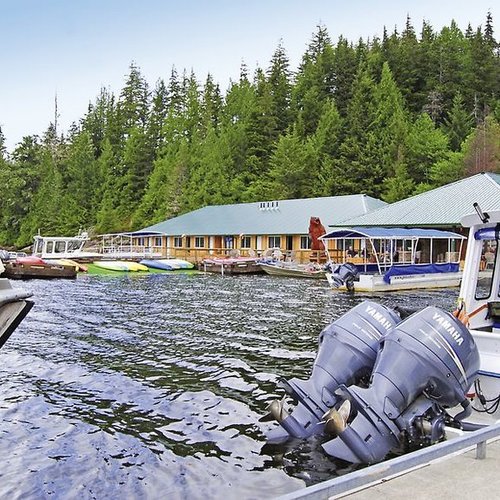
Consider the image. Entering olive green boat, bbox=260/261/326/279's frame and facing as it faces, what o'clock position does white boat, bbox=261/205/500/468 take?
white boat, bbox=261/205/500/468 is roughly at 9 o'clock from olive green boat, bbox=260/261/326/279.

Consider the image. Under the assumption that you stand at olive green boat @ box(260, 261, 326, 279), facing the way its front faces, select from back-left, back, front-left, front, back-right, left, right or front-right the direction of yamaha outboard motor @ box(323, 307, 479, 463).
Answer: left

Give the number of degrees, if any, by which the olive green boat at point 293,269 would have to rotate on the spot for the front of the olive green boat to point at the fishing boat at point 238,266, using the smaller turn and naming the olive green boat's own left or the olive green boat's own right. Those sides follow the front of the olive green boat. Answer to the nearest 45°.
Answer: approximately 45° to the olive green boat's own right

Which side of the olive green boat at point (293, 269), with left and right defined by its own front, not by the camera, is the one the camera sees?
left

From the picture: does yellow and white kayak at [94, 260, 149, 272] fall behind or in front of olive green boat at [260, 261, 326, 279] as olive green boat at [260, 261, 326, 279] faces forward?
in front

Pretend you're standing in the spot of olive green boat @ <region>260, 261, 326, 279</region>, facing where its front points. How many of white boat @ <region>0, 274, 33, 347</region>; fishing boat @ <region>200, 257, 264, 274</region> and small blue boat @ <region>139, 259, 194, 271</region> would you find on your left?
1

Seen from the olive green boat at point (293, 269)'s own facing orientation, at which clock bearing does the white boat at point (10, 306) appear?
the white boat at point (10, 306) is roughly at 9 o'clock from the olive green boat at point (293, 269).

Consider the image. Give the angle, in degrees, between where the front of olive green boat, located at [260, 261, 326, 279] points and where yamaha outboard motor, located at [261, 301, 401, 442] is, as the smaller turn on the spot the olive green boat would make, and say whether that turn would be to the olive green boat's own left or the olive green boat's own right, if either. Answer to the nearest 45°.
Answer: approximately 90° to the olive green boat's own left

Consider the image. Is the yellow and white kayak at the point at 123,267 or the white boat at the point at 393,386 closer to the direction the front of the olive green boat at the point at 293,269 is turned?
the yellow and white kayak

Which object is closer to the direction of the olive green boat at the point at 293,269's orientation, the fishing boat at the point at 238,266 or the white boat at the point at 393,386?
the fishing boat

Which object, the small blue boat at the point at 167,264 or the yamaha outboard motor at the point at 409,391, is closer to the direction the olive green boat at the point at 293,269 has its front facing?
the small blue boat

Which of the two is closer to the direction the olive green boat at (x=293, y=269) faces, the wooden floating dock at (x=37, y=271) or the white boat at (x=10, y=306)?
the wooden floating dock

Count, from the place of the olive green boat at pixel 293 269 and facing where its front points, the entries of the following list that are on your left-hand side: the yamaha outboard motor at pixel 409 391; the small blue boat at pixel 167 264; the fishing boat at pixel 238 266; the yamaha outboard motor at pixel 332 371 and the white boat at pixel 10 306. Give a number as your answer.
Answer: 3
